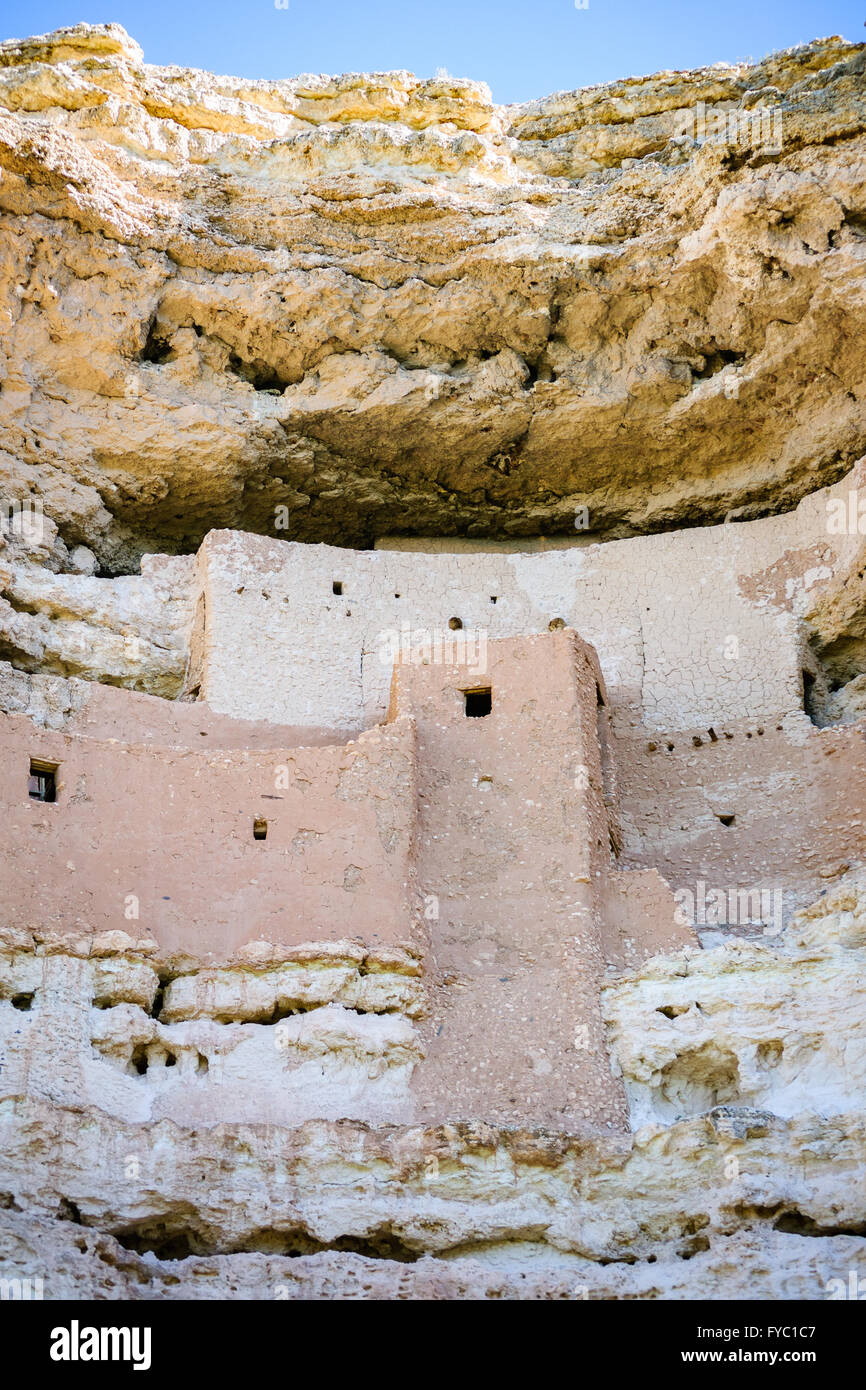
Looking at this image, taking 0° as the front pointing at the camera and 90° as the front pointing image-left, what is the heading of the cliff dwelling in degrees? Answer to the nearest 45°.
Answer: approximately 0°
